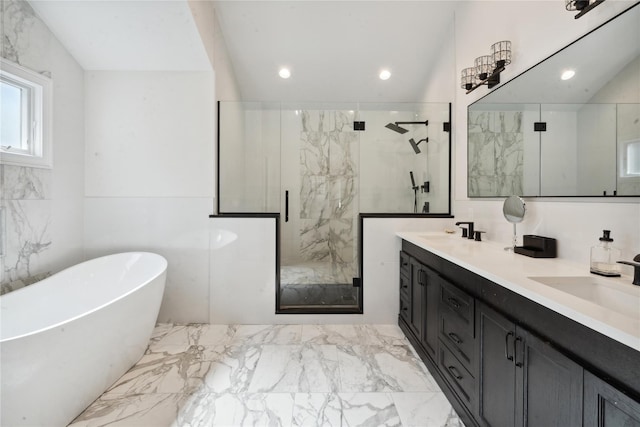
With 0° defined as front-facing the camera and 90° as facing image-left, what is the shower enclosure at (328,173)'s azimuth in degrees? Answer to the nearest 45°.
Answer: approximately 0°

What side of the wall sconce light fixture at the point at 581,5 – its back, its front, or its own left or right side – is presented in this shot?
left

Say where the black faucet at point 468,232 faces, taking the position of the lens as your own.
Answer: facing to the left of the viewer

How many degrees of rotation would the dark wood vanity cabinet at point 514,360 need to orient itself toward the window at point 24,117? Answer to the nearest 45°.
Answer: approximately 45° to its right

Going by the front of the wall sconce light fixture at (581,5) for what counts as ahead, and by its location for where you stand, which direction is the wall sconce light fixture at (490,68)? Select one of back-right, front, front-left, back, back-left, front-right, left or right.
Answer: front-right
